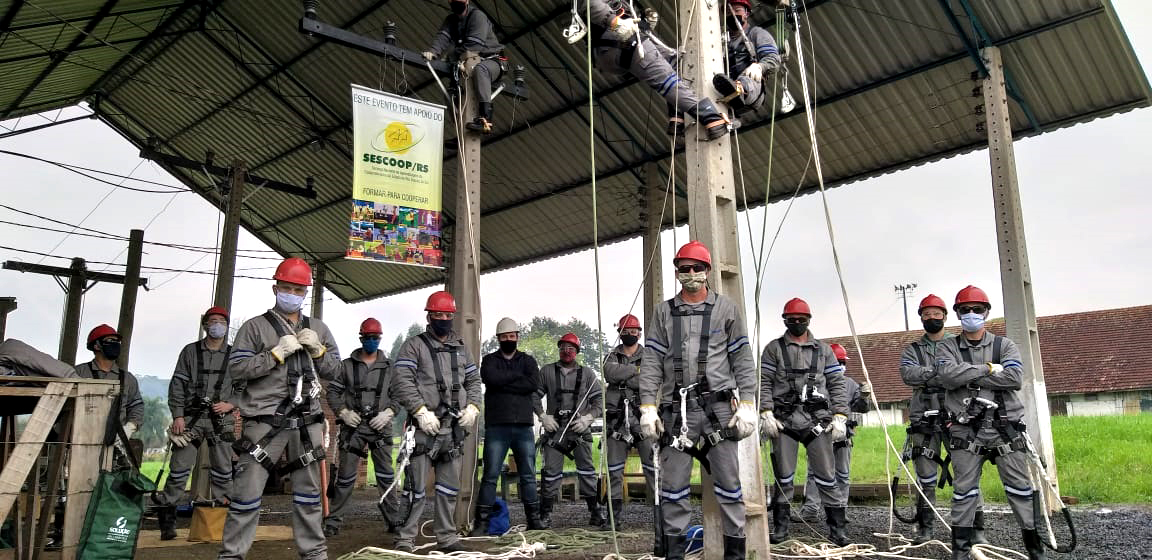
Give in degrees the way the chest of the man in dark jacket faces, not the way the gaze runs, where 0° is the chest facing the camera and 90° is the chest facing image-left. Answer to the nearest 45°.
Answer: approximately 0°

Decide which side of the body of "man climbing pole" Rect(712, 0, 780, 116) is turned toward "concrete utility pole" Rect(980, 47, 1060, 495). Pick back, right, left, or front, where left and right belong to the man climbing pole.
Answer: back

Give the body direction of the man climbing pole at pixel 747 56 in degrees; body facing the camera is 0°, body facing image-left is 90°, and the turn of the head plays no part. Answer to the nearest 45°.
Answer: approximately 45°

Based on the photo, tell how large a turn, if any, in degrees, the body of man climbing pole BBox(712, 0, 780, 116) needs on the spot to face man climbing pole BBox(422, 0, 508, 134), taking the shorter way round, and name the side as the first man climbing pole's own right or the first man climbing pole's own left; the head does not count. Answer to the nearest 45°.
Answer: approximately 45° to the first man climbing pole's own right

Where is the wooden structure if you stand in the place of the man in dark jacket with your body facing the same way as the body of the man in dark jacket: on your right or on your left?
on your right
